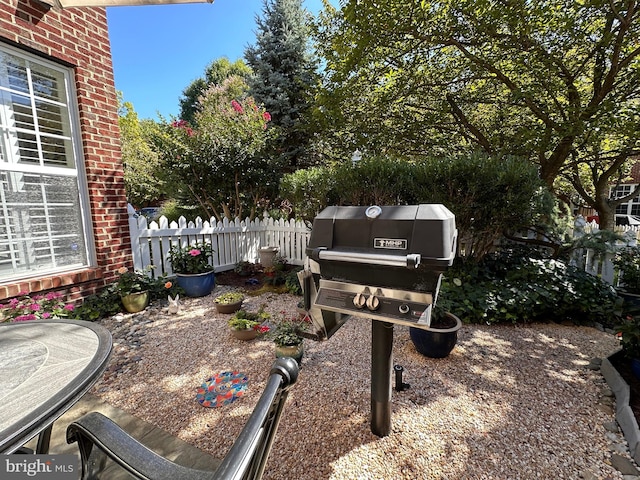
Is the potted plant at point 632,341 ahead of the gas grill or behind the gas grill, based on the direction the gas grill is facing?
behind

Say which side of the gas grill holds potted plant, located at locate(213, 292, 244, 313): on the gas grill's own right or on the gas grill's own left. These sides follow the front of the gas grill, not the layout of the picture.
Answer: on the gas grill's own right

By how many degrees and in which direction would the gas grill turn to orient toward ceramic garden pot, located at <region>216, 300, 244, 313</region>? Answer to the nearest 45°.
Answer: approximately 90° to its right

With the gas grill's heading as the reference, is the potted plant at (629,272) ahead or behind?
behind

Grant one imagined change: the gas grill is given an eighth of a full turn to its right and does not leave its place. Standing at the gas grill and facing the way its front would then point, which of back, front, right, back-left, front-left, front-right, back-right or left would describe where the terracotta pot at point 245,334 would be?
front-right

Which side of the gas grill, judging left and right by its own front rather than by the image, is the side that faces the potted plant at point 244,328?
right

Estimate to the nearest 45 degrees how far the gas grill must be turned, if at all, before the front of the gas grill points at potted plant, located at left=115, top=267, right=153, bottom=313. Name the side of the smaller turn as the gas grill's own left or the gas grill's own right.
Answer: approximately 90° to the gas grill's own right
